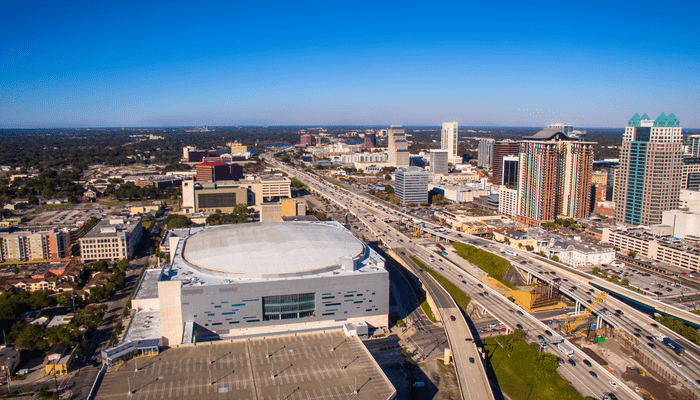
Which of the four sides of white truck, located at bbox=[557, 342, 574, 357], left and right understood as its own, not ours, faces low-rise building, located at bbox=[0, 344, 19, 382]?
right

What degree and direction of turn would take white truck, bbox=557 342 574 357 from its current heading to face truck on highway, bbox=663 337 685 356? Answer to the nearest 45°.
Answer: approximately 45° to its left

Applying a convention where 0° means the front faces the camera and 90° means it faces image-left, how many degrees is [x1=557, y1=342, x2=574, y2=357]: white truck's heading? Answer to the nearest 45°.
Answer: approximately 315°
